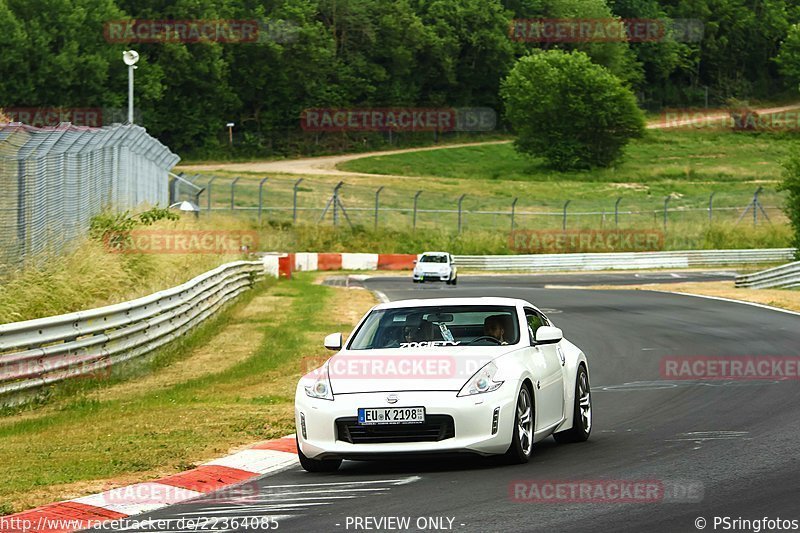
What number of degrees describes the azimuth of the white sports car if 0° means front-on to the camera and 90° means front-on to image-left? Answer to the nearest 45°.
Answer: approximately 45°

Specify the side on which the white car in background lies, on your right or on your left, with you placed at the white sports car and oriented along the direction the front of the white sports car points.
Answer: on your right

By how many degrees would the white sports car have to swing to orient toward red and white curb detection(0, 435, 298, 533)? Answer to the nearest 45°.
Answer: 0° — it already faces it

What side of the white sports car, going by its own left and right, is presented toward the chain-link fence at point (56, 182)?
back

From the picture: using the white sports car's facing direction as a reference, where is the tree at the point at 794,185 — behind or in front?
behind

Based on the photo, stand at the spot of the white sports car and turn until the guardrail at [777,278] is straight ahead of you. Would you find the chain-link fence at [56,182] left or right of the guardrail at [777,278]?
left

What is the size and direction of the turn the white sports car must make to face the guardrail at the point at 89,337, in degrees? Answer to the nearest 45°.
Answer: approximately 90° to its right

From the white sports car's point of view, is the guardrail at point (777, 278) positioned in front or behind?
behind

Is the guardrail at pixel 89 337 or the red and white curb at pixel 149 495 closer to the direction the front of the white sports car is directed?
the red and white curb
